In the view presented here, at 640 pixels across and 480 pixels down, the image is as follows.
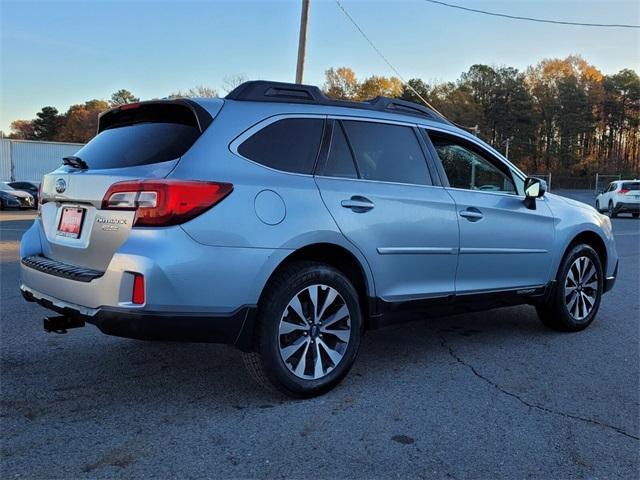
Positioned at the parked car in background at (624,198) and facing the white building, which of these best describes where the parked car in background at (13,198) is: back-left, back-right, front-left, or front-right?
front-left

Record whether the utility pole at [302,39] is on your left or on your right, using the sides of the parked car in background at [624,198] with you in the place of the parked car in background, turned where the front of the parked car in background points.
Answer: on your left

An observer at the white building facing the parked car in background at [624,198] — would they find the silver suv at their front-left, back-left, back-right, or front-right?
front-right

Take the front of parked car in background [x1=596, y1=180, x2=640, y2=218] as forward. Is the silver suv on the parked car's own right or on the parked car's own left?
on the parked car's own left

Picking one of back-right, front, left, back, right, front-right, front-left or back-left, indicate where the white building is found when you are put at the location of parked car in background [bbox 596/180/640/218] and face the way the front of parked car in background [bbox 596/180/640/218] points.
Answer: front-left

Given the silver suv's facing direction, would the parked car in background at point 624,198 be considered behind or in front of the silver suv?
in front

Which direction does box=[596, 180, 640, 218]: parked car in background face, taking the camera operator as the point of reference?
facing away from the viewer and to the left of the viewer

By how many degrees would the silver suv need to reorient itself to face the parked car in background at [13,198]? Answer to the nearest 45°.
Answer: approximately 90° to its left

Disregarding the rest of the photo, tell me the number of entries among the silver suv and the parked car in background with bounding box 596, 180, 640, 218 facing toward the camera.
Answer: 0

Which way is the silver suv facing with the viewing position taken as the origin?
facing away from the viewer and to the right of the viewer
